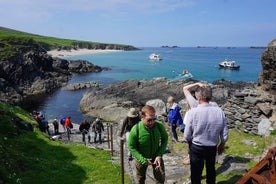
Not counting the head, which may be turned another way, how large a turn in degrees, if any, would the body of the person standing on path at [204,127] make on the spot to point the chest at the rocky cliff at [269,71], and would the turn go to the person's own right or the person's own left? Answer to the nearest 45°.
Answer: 0° — they already face it

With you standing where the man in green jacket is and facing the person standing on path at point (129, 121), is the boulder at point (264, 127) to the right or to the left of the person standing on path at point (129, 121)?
right

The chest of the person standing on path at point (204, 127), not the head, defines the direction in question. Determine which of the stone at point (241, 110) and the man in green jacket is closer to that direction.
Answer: the stone

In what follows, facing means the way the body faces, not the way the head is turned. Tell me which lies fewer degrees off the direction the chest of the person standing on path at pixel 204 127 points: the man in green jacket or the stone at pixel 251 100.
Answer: the stone

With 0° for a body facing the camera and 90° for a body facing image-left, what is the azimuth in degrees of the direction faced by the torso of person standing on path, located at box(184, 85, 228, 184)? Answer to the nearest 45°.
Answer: approximately 180°

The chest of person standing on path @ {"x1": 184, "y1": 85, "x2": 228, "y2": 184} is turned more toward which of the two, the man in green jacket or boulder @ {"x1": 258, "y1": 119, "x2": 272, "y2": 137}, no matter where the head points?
the boulder

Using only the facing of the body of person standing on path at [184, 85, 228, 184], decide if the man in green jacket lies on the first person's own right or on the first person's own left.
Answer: on the first person's own left

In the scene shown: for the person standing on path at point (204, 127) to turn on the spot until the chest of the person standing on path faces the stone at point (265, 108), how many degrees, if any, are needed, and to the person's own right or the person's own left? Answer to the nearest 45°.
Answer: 0° — they already face it
